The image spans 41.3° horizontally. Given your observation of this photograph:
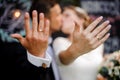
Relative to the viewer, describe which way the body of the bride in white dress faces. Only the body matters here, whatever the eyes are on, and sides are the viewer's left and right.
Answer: facing the viewer and to the left of the viewer
